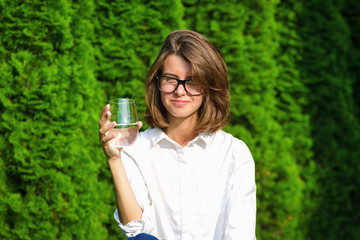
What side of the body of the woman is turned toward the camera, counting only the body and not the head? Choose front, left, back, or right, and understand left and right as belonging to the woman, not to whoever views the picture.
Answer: front

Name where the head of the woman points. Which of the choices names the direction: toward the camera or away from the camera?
toward the camera
